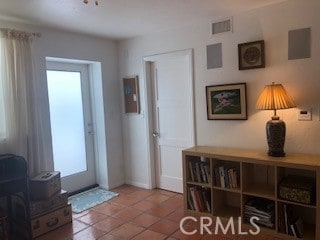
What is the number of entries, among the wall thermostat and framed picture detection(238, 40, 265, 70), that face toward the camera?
2

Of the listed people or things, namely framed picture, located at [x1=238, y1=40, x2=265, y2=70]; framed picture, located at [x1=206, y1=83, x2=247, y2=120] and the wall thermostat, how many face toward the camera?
3

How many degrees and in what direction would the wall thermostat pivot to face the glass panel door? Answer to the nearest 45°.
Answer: approximately 90° to its right

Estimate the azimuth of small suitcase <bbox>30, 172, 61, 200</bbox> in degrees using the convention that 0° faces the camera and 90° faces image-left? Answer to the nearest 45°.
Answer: approximately 315°

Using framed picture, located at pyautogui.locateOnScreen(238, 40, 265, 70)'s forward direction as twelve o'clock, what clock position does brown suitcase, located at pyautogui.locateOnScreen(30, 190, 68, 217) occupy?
The brown suitcase is roughly at 2 o'clock from the framed picture.

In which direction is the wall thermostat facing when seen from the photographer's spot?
facing the viewer

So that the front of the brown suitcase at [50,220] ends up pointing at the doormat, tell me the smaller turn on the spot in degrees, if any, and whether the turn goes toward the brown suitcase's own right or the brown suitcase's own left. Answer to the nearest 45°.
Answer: approximately 90° to the brown suitcase's own left

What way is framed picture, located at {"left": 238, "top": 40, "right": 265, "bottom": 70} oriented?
toward the camera

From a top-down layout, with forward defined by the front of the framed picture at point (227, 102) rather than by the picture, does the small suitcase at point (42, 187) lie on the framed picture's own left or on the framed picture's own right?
on the framed picture's own right
